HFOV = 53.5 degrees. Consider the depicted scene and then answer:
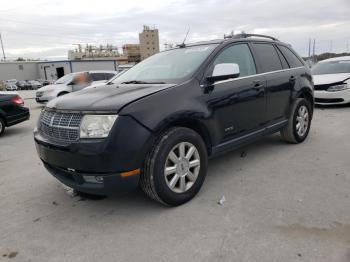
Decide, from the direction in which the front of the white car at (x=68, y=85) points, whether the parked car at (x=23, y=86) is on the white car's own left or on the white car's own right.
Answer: on the white car's own right

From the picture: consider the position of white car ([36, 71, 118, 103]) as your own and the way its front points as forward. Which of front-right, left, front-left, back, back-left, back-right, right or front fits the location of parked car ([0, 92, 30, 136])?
front-left

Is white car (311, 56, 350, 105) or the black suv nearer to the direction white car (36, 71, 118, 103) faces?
the black suv

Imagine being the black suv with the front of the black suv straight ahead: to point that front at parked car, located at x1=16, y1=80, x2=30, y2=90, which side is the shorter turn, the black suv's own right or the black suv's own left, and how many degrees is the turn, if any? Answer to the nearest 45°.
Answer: approximately 90° to the black suv's own right

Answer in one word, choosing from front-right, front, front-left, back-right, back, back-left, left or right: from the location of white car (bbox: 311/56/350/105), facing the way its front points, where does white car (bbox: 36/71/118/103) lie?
front-right

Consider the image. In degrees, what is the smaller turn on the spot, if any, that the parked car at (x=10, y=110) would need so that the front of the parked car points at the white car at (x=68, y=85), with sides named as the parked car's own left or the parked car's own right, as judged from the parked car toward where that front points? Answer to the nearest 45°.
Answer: approximately 135° to the parked car's own right
